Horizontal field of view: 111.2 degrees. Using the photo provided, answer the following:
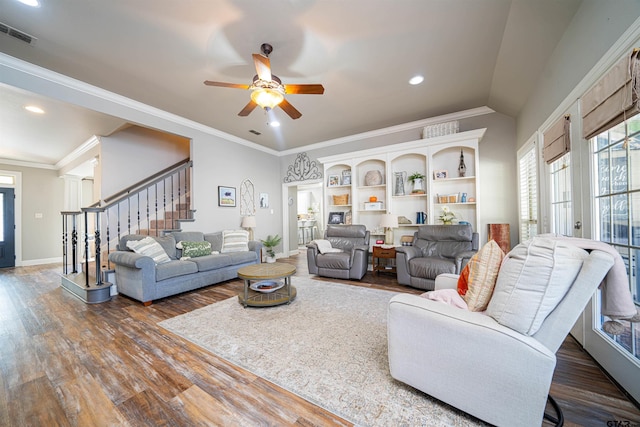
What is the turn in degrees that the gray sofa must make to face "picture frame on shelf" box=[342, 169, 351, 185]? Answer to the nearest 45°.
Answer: approximately 45° to its left

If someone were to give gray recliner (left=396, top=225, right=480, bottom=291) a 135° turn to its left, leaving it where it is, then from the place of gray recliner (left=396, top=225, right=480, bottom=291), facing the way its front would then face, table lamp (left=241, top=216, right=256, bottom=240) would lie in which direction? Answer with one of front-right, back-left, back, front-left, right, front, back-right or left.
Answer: back

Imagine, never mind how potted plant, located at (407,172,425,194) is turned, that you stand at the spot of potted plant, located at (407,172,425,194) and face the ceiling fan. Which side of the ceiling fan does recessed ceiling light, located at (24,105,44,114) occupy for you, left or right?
right

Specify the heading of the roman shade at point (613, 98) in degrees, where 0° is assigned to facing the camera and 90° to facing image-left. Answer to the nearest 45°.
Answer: approximately 45°

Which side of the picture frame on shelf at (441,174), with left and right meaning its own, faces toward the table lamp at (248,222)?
right

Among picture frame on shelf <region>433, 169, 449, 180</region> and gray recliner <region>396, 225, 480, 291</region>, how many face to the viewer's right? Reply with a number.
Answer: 0

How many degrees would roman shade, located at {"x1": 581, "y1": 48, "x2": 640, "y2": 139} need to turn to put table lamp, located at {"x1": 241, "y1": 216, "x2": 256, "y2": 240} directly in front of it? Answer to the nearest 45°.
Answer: approximately 45° to its right

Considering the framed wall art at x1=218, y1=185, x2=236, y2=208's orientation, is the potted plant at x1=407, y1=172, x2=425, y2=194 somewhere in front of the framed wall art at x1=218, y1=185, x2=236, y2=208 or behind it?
in front

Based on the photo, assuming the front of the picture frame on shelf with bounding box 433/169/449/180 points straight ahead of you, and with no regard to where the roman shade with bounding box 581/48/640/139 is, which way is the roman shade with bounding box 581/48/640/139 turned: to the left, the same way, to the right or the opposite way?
to the right
